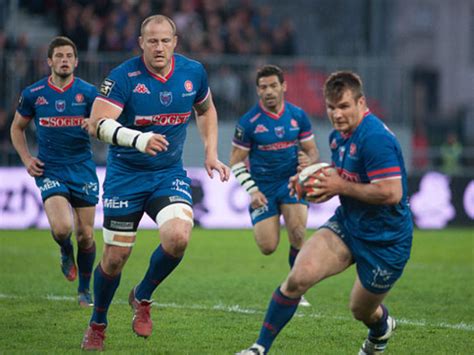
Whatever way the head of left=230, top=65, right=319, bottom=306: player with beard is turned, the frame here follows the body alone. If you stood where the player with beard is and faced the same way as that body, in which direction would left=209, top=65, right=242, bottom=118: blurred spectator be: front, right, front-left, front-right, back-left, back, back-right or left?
back

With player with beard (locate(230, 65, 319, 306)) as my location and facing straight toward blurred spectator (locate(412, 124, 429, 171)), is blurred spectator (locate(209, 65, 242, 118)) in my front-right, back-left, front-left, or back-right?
front-left

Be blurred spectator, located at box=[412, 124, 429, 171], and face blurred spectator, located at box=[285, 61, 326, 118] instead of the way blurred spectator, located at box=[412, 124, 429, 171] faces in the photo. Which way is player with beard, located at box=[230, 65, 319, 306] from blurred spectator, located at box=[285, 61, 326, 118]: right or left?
left

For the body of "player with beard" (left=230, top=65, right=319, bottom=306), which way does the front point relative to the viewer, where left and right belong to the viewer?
facing the viewer

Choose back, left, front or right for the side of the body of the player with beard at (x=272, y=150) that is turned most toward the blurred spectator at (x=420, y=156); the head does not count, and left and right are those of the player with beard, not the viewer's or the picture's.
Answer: back
